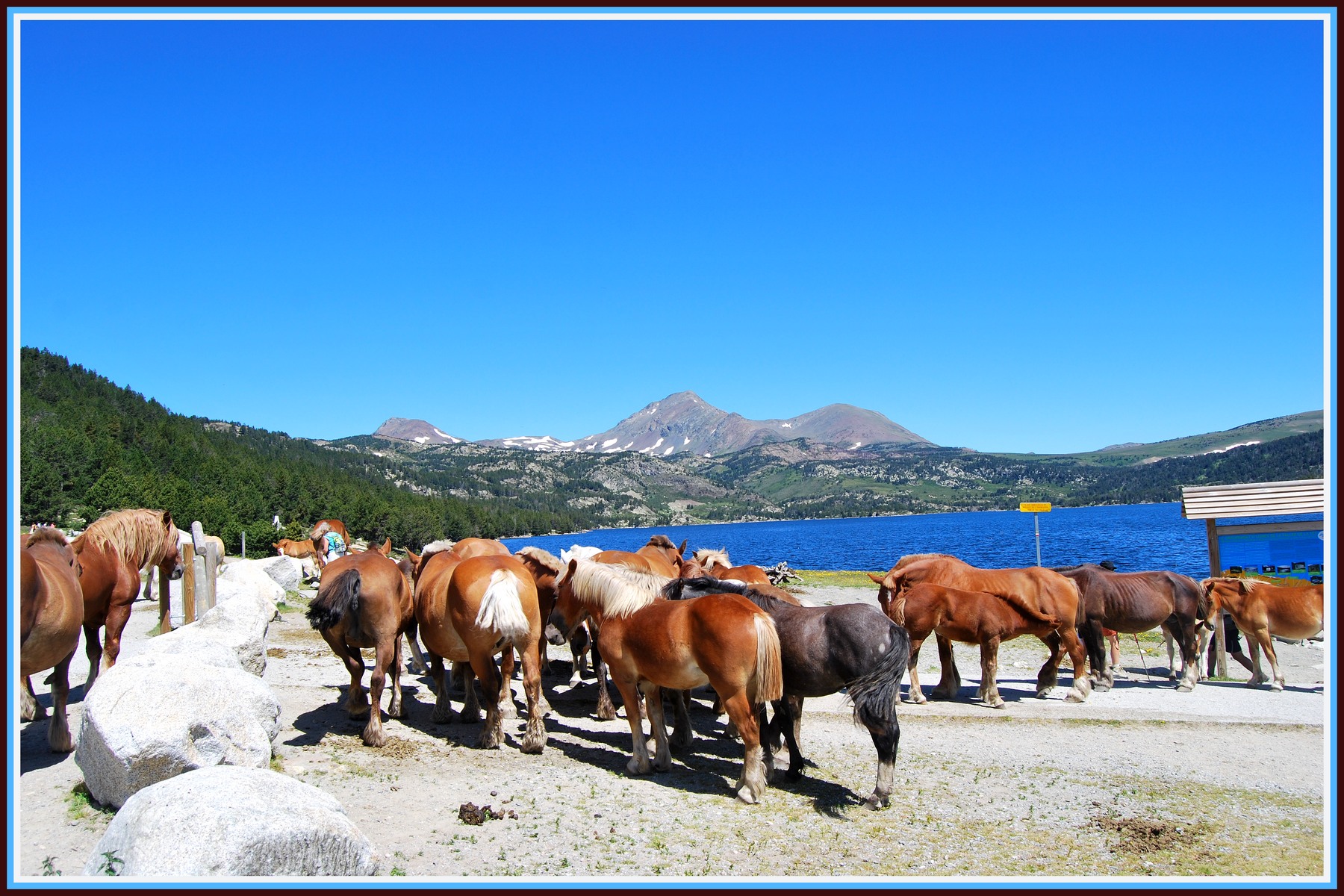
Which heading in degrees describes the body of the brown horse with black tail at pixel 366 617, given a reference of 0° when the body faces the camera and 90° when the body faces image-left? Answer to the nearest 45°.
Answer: approximately 225°

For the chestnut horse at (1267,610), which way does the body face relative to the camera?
to the viewer's left

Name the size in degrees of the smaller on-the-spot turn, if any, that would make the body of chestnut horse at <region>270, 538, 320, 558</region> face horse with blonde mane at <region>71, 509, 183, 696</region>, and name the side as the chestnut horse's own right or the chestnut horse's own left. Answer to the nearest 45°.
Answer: approximately 90° to the chestnut horse's own left

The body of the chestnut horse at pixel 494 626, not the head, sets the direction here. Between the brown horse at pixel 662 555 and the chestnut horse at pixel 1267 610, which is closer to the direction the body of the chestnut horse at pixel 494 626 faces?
the brown horse

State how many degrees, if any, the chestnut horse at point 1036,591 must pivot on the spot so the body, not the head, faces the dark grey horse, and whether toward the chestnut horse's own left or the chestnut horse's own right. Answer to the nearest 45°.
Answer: approximately 90° to the chestnut horse's own left

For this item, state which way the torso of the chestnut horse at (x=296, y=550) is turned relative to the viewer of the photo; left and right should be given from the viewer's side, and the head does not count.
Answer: facing to the left of the viewer

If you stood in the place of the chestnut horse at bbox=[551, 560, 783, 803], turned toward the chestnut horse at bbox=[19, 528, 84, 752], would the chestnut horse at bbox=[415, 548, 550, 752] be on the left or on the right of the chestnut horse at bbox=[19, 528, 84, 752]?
right

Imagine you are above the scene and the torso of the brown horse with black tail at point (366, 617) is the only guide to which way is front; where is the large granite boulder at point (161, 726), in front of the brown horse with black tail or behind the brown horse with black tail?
behind

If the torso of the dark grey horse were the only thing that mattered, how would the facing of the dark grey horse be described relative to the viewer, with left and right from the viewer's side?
facing away from the viewer and to the left of the viewer
